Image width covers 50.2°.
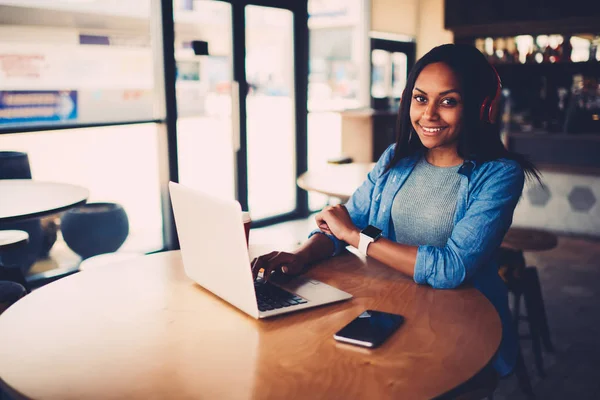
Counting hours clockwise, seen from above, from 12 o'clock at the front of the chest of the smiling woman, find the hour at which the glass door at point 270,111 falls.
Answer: The glass door is roughly at 4 o'clock from the smiling woman.

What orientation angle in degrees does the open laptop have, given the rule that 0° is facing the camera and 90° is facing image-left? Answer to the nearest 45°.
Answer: approximately 225°

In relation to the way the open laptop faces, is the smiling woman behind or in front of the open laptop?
in front

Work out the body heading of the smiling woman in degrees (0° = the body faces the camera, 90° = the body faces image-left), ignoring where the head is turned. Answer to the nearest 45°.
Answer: approximately 45°

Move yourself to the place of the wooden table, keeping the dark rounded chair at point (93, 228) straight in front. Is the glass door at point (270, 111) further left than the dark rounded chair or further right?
right

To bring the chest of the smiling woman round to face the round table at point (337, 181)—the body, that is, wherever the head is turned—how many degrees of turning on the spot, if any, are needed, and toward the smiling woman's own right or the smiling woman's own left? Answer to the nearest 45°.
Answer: approximately 135° to the smiling woman's own right

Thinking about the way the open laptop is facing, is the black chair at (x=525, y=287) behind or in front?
in front

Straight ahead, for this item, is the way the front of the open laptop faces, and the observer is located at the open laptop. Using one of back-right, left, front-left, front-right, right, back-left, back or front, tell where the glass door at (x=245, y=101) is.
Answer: front-left

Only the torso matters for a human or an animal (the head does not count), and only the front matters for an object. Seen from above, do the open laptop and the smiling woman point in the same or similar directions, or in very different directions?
very different directions

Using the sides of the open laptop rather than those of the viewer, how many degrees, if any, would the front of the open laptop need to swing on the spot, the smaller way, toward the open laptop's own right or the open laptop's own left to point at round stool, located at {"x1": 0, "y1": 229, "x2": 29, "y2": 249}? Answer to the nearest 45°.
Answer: approximately 90° to the open laptop's own left

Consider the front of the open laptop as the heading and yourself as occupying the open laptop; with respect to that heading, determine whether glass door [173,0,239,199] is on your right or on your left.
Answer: on your left
